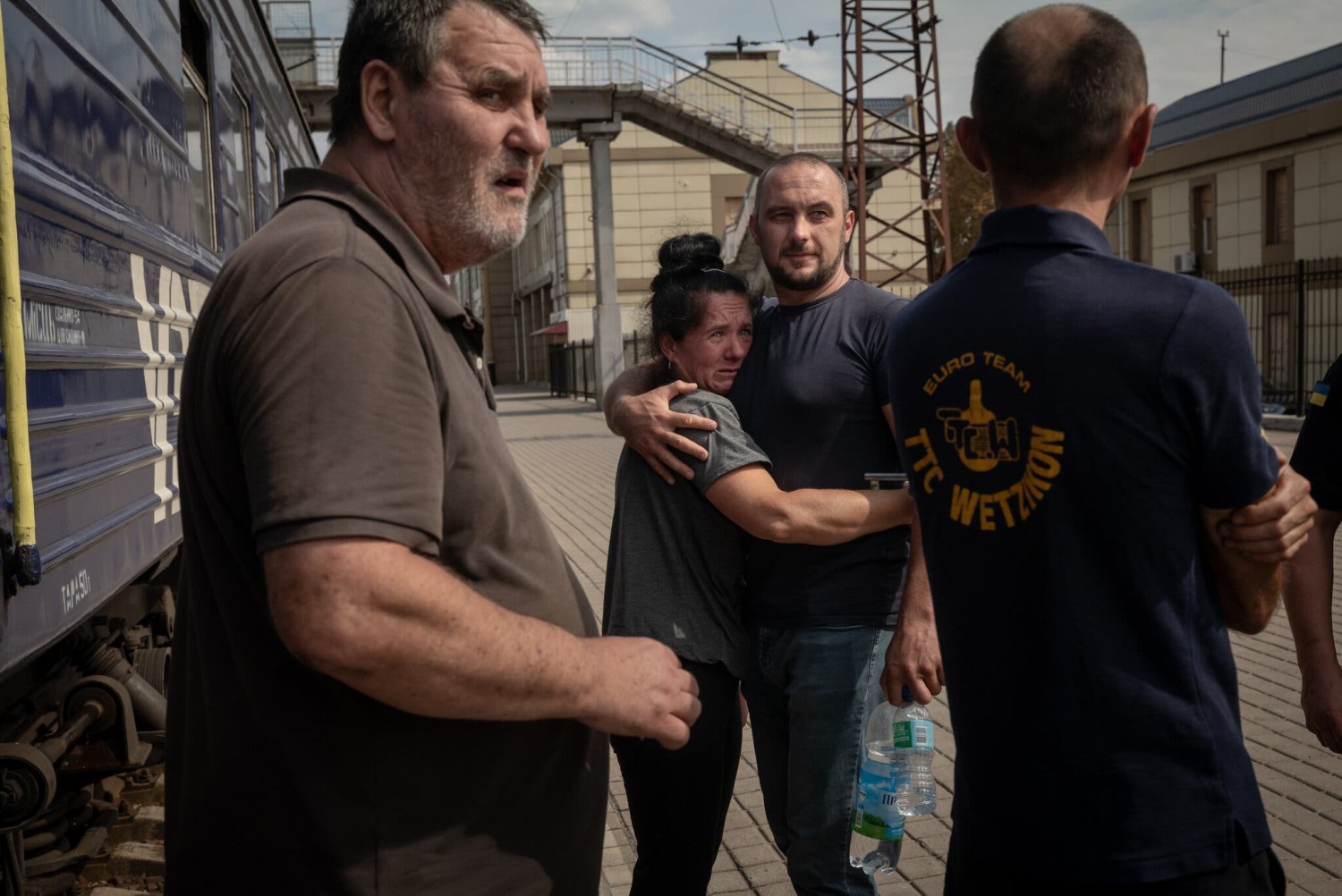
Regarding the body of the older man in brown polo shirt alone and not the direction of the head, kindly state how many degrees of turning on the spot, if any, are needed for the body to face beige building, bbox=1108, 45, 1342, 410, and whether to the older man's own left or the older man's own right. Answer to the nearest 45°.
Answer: approximately 45° to the older man's own left

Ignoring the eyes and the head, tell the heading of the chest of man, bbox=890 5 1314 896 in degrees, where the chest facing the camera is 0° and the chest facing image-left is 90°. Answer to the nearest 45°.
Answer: approximately 225°

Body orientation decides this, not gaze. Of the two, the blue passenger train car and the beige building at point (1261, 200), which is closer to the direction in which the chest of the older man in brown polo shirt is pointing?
the beige building

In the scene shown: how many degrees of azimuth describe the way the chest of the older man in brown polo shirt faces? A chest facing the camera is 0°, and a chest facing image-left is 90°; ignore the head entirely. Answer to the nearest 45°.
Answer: approximately 270°

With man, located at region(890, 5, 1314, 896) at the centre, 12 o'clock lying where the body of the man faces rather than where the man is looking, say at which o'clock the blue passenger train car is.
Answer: The blue passenger train car is roughly at 8 o'clock from the man.
